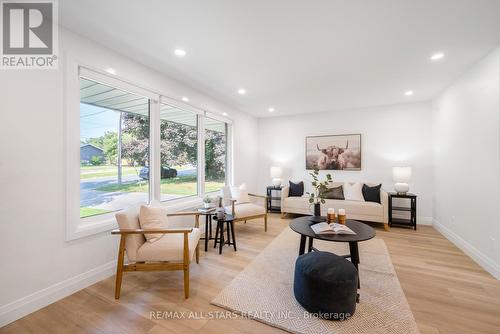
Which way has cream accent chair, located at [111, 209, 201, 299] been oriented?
to the viewer's right

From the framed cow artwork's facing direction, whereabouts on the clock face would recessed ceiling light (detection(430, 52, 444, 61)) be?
The recessed ceiling light is roughly at 11 o'clock from the framed cow artwork.

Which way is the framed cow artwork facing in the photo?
toward the camera

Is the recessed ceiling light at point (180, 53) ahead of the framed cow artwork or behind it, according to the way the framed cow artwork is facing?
ahead

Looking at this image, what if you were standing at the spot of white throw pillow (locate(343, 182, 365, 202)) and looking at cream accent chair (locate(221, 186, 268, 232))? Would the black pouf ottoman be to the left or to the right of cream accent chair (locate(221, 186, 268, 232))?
left

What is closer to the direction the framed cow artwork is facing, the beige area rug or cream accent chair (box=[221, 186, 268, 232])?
the beige area rug

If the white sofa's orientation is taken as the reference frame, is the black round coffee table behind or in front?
in front

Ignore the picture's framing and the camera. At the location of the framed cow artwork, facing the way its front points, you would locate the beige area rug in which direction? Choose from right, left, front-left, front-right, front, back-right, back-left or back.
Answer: front

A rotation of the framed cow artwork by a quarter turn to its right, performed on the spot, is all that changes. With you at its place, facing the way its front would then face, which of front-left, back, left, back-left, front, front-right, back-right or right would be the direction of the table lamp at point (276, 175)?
front

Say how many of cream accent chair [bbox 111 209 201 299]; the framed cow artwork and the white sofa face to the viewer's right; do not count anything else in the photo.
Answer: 1

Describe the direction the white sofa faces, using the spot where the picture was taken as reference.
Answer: facing the viewer and to the left of the viewer

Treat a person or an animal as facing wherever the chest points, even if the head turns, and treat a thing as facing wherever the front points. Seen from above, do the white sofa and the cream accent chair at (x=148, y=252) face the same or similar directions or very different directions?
very different directions

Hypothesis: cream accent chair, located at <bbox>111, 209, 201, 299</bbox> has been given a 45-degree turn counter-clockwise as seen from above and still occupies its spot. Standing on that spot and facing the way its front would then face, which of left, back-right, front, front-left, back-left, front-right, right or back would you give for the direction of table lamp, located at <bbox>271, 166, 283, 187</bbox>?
front

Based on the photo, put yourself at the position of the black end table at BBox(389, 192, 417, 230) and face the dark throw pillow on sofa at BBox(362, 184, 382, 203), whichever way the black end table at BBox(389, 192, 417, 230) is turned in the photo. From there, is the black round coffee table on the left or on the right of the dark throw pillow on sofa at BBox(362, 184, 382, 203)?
left

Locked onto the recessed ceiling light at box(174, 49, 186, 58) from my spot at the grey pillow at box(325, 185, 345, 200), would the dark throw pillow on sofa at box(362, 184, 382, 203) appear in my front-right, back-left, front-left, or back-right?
back-left
